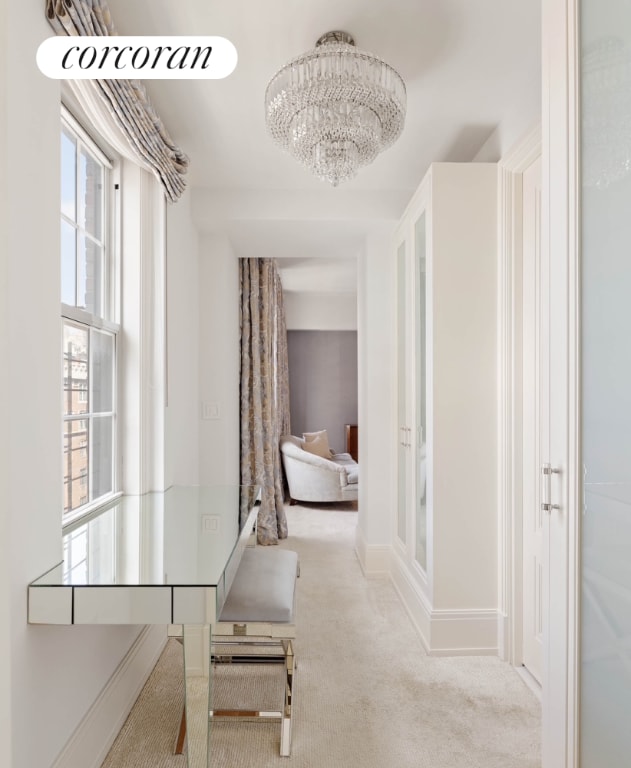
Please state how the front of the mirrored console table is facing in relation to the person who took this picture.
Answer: facing to the right of the viewer

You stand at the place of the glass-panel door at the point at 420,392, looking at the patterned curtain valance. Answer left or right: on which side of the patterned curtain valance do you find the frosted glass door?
left

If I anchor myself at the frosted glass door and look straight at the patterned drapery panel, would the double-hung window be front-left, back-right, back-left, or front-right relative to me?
front-left

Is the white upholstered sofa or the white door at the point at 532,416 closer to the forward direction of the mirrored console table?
the white door

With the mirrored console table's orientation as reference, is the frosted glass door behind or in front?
in front

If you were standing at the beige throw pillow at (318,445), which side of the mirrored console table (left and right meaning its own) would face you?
left
